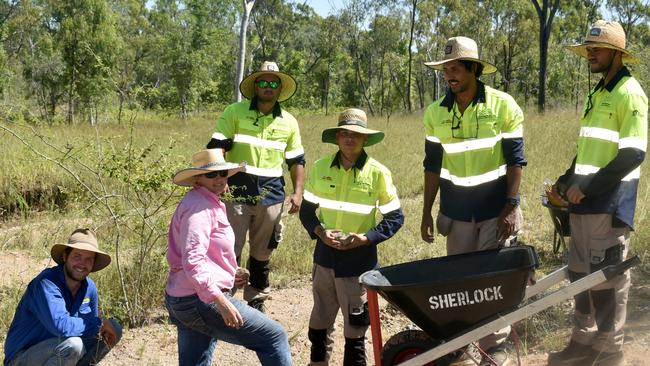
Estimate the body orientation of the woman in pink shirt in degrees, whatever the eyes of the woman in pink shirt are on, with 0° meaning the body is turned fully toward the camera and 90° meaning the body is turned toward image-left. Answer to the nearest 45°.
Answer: approximately 270°

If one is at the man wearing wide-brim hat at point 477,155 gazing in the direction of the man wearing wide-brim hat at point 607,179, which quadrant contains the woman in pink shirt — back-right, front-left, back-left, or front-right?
back-right

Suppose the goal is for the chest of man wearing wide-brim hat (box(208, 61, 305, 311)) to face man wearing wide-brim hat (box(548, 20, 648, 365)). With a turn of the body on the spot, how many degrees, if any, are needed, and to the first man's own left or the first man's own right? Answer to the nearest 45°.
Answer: approximately 45° to the first man's own left

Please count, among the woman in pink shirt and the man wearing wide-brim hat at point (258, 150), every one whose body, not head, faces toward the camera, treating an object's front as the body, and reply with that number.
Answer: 1

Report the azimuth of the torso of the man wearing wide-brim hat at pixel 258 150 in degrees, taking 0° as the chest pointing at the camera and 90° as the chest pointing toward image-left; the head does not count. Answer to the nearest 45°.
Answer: approximately 0°

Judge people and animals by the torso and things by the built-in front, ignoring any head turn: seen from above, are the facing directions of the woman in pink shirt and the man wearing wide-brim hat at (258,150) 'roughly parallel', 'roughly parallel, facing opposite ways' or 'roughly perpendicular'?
roughly perpendicular

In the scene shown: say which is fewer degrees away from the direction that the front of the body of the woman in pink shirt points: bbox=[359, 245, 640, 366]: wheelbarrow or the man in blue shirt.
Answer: the wheelbarrow

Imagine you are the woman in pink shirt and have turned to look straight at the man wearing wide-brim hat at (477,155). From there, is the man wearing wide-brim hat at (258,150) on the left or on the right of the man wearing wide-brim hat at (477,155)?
left

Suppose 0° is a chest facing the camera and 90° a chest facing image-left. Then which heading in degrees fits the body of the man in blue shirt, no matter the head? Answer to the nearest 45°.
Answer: approximately 315°

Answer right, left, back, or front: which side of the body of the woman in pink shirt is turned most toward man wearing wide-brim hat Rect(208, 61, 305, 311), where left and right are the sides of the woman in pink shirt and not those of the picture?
left
